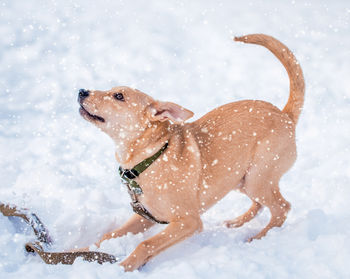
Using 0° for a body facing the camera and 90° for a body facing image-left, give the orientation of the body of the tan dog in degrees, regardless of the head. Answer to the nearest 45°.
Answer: approximately 90°
